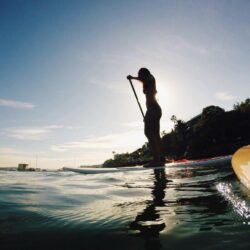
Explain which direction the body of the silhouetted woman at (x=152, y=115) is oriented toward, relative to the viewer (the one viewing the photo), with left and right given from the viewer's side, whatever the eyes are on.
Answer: facing to the left of the viewer
